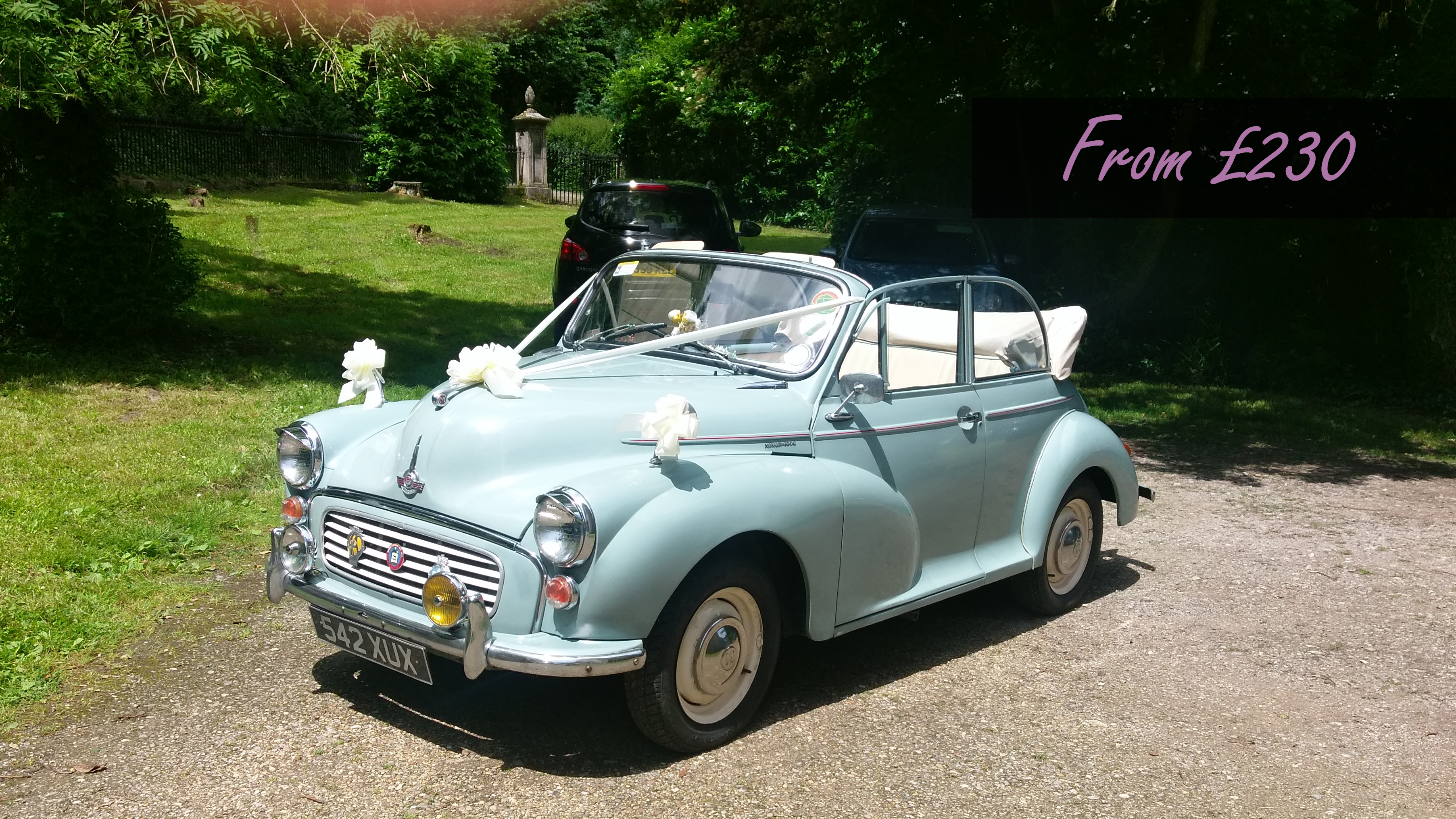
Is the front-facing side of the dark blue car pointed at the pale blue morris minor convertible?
yes

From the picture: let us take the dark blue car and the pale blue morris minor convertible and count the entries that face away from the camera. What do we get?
0

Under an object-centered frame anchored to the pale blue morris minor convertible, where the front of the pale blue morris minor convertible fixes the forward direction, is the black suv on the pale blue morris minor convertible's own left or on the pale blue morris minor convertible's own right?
on the pale blue morris minor convertible's own right

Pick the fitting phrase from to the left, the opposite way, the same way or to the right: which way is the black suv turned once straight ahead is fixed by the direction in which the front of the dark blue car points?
the opposite way

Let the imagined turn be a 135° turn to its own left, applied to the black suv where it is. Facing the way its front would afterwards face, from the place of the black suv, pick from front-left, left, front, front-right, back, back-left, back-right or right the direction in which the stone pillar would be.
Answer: back-right

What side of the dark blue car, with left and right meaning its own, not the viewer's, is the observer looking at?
front

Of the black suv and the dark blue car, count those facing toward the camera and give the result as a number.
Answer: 1

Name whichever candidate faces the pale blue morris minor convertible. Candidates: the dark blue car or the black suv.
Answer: the dark blue car

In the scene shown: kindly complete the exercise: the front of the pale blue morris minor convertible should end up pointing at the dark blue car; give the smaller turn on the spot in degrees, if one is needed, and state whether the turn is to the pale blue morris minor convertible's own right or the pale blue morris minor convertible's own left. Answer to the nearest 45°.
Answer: approximately 135° to the pale blue morris minor convertible's own right

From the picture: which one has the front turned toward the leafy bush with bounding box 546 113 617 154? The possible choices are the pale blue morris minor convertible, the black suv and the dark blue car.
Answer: the black suv

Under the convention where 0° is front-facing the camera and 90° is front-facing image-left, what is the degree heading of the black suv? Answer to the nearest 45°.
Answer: approximately 180°

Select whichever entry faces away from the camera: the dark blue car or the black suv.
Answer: the black suv

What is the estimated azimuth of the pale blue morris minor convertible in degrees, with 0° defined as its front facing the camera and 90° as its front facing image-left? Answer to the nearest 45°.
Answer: approximately 45°

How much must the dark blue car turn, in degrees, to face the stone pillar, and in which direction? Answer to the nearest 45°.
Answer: approximately 135° to its right

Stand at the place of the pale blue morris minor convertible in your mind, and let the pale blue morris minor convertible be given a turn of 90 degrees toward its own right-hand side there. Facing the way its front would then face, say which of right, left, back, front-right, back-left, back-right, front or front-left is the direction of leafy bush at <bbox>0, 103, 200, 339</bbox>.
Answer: front
